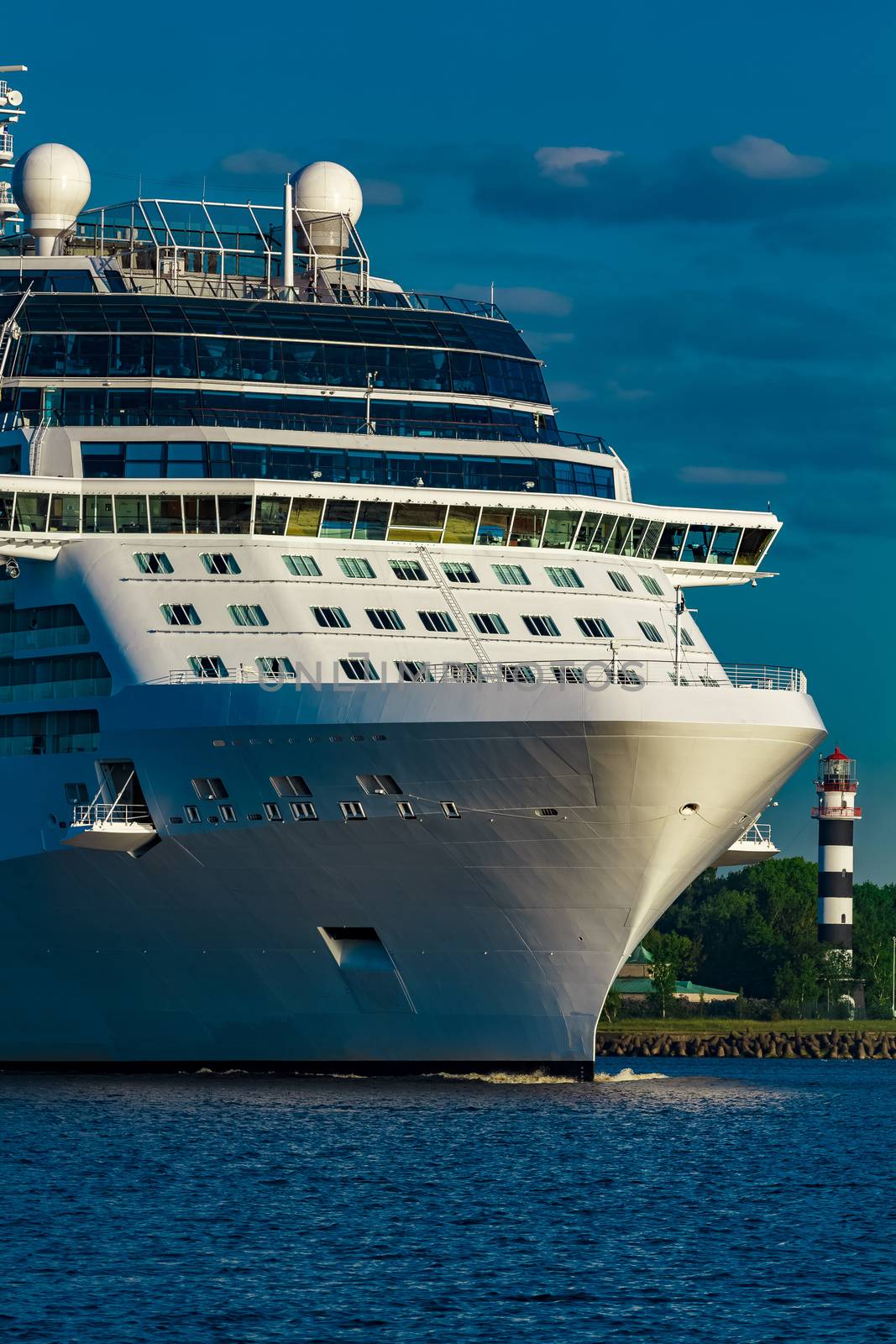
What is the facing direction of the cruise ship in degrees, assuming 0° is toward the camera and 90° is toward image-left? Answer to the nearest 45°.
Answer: approximately 315°
